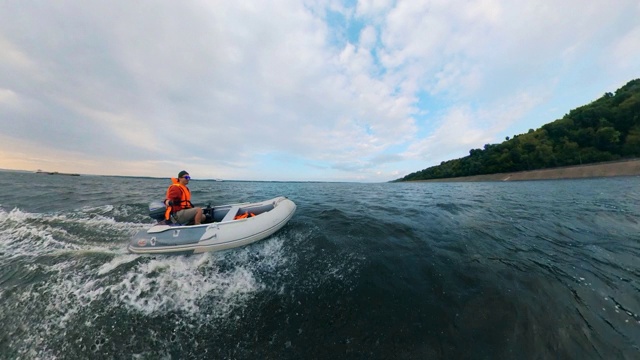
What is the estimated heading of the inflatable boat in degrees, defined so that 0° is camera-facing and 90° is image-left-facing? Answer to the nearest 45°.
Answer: approximately 270°
